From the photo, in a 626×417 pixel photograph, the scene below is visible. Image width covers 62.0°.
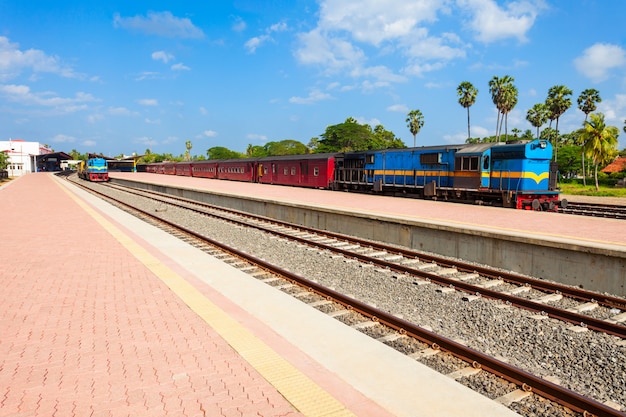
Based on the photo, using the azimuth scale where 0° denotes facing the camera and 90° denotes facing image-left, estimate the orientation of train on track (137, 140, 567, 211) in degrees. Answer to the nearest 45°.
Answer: approximately 315°

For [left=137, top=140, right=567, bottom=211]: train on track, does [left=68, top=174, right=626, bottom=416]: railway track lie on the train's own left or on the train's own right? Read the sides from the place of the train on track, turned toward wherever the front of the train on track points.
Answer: on the train's own right
